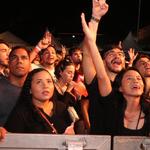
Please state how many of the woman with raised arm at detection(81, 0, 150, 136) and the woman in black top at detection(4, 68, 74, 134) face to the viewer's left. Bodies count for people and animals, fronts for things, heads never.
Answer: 0

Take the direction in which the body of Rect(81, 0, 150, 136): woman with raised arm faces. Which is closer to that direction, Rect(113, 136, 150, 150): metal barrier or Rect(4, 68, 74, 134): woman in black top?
the metal barrier

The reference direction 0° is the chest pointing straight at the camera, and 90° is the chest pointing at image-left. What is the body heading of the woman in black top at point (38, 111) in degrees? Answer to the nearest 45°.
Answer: approximately 315°

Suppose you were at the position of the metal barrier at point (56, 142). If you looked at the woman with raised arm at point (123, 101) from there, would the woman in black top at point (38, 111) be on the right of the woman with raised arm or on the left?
left

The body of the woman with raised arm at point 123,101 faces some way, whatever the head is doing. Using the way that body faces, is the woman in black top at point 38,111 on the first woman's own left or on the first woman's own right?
on the first woman's own right

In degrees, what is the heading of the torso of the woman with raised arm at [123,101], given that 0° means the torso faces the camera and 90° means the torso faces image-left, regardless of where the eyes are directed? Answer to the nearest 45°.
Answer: approximately 315°

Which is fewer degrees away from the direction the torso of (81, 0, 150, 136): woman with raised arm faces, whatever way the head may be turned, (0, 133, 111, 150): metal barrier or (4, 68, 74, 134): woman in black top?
the metal barrier

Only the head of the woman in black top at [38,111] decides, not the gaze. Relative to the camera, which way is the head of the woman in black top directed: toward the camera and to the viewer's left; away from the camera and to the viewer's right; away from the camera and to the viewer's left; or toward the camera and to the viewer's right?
toward the camera and to the viewer's right
